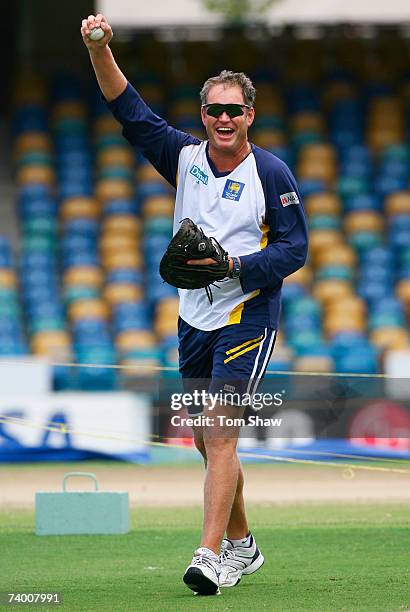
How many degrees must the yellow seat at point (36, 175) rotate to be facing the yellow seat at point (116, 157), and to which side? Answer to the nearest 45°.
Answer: approximately 90° to its left

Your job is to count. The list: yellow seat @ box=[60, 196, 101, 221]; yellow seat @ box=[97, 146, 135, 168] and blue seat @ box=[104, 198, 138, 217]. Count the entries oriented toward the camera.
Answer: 3

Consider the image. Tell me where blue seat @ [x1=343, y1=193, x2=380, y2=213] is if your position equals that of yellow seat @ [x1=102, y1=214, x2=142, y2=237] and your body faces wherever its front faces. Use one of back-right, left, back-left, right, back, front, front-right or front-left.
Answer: left

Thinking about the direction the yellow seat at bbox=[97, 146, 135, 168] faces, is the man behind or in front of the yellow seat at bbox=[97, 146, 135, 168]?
in front

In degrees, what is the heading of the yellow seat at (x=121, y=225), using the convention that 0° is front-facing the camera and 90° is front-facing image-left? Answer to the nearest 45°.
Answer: approximately 0°

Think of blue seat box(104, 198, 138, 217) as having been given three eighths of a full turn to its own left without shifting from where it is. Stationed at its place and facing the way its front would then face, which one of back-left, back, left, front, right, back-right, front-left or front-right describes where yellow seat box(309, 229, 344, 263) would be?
front-right

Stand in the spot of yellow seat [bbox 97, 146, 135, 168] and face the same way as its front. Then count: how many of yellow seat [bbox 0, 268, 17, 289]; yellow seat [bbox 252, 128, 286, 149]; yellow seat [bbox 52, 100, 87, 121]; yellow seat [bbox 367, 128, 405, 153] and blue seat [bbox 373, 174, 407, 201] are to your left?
3

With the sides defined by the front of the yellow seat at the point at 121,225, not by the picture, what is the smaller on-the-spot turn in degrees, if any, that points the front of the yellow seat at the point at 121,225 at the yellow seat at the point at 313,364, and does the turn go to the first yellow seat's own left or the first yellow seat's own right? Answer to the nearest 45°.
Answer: approximately 45° to the first yellow seat's own left

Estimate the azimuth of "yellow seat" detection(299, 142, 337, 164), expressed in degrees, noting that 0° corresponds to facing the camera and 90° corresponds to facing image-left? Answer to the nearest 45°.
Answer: approximately 0°

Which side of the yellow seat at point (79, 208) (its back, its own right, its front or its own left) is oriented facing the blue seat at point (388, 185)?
left
